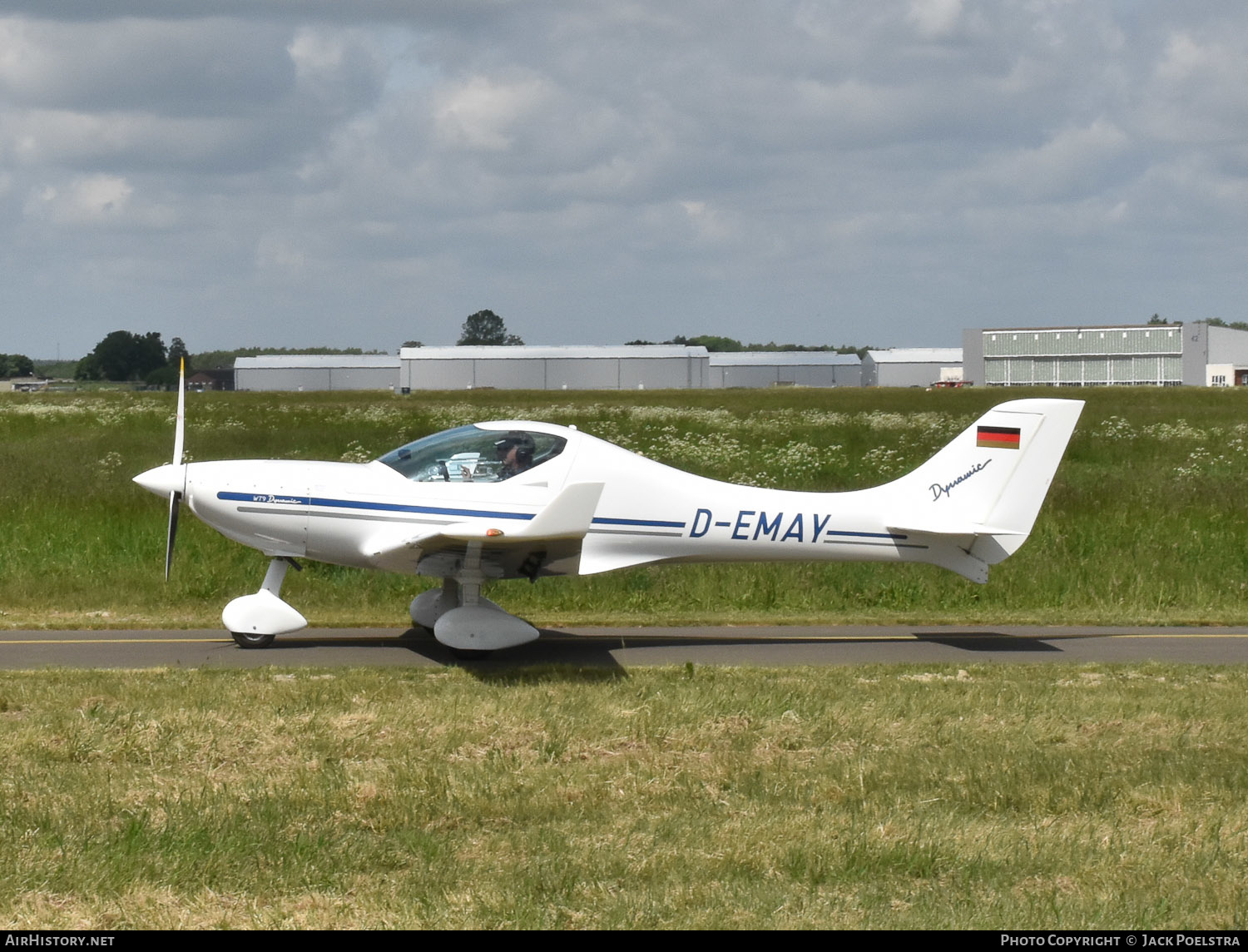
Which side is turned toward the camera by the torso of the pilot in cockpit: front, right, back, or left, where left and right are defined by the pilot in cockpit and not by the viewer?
left

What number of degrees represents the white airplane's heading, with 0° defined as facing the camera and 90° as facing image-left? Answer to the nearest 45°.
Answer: approximately 90°

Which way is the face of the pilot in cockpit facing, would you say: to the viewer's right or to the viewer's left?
to the viewer's left
